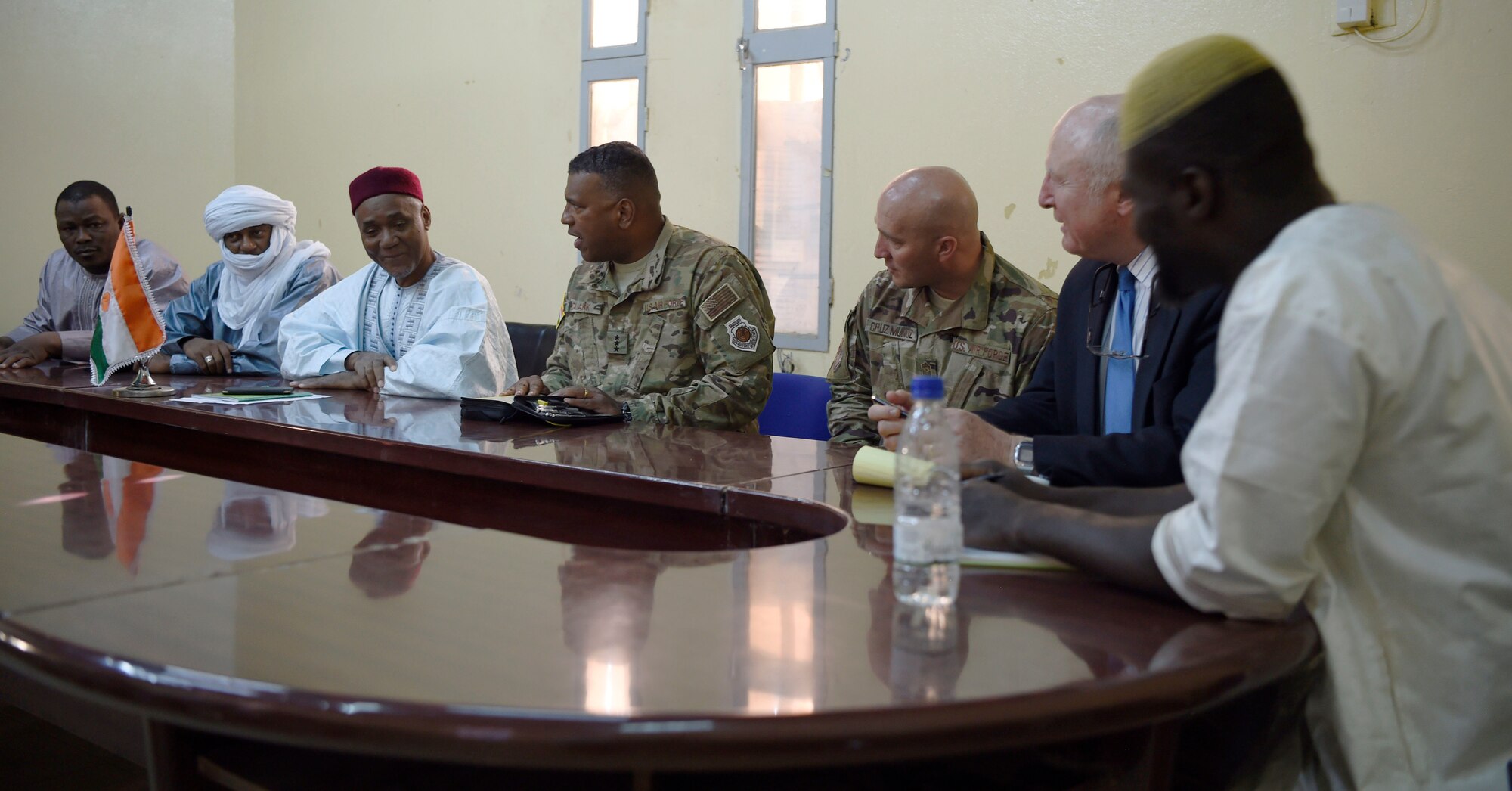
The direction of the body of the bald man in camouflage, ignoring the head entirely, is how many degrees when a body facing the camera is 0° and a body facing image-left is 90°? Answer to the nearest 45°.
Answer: approximately 45°

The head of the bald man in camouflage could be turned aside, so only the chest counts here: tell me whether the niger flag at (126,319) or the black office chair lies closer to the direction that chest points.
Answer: the niger flag

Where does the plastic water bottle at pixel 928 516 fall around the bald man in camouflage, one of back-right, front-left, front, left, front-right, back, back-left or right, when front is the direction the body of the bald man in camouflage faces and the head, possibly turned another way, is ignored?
front-left

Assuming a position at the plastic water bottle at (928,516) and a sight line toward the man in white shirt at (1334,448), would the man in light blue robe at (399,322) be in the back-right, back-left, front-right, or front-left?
back-left

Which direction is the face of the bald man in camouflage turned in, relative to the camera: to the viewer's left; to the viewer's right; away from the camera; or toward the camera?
to the viewer's left

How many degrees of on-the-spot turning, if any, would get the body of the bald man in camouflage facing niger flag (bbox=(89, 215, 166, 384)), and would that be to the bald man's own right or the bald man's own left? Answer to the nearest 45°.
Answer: approximately 45° to the bald man's own right
